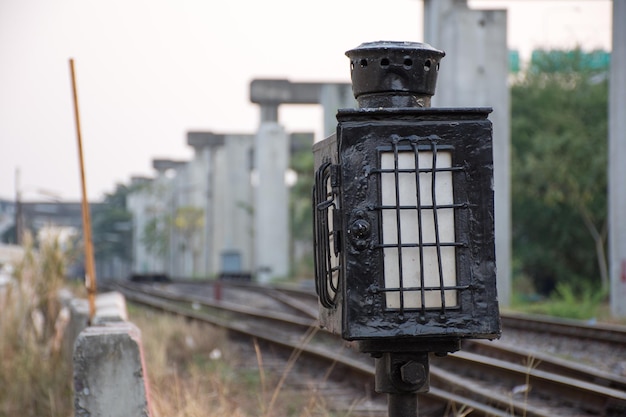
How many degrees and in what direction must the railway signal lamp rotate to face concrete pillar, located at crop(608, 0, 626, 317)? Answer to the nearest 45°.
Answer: approximately 180°

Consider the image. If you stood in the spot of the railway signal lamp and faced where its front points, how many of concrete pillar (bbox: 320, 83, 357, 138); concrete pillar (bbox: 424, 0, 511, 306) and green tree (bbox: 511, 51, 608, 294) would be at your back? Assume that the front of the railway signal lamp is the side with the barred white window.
3

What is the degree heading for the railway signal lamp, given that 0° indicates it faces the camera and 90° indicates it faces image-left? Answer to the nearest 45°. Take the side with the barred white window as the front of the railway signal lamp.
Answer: approximately 0°

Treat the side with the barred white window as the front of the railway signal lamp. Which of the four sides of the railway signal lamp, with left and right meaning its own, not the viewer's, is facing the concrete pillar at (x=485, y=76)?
back

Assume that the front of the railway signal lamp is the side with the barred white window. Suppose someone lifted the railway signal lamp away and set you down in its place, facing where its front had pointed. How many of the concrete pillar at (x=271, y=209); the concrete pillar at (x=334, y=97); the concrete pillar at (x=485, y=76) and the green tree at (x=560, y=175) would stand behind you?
4

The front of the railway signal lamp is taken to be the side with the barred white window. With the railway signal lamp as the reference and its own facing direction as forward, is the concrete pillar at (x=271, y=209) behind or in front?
behind

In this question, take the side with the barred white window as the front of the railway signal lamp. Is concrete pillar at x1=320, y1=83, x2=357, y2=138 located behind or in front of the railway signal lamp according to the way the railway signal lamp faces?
behind
